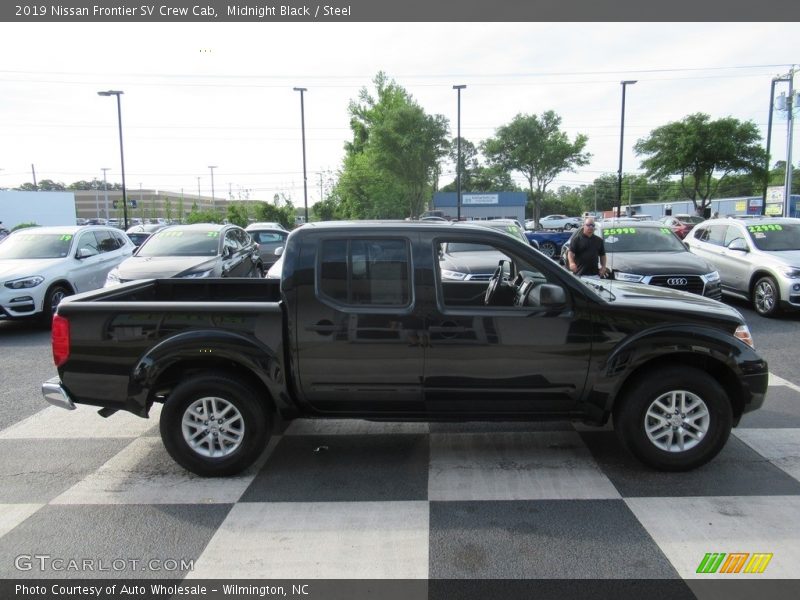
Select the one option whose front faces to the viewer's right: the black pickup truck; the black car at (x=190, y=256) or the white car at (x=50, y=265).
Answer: the black pickup truck

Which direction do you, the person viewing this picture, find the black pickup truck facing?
facing to the right of the viewer

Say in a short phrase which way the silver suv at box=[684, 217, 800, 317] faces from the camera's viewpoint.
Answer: facing the viewer and to the right of the viewer

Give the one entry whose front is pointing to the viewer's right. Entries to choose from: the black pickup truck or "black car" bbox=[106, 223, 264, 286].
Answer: the black pickup truck

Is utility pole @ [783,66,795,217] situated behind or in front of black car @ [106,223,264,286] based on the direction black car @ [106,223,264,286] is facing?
behind

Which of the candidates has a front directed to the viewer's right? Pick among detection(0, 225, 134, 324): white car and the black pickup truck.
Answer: the black pickup truck

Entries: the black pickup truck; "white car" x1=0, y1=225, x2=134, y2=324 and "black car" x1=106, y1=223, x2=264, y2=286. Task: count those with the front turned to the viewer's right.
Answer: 1

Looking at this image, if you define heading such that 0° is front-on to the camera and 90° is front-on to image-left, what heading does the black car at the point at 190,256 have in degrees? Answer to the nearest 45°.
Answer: approximately 45°

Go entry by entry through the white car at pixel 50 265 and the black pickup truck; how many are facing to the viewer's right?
1

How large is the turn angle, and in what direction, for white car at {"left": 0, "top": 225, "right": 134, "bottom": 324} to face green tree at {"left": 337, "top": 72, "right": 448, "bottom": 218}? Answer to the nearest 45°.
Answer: approximately 180°

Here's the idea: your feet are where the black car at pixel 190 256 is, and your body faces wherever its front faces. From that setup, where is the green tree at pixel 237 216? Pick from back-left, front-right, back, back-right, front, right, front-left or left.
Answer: back-right

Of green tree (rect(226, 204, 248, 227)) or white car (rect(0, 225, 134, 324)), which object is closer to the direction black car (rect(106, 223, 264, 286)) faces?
the white car

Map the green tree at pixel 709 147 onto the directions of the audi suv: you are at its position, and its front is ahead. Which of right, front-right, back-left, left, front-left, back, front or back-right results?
back-left

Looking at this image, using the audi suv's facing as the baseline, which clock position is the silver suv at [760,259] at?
The silver suv is roughly at 9 o'clock from the audi suv.

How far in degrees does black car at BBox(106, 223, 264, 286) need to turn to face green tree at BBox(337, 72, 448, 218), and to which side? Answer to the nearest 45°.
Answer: approximately 180°

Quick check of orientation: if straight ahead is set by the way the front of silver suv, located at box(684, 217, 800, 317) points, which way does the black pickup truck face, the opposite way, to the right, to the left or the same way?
to the left

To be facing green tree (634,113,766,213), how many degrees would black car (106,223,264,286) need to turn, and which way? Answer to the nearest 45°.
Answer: approximately 180°

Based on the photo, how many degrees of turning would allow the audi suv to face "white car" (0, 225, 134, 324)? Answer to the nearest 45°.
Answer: approximately 135° to its right
